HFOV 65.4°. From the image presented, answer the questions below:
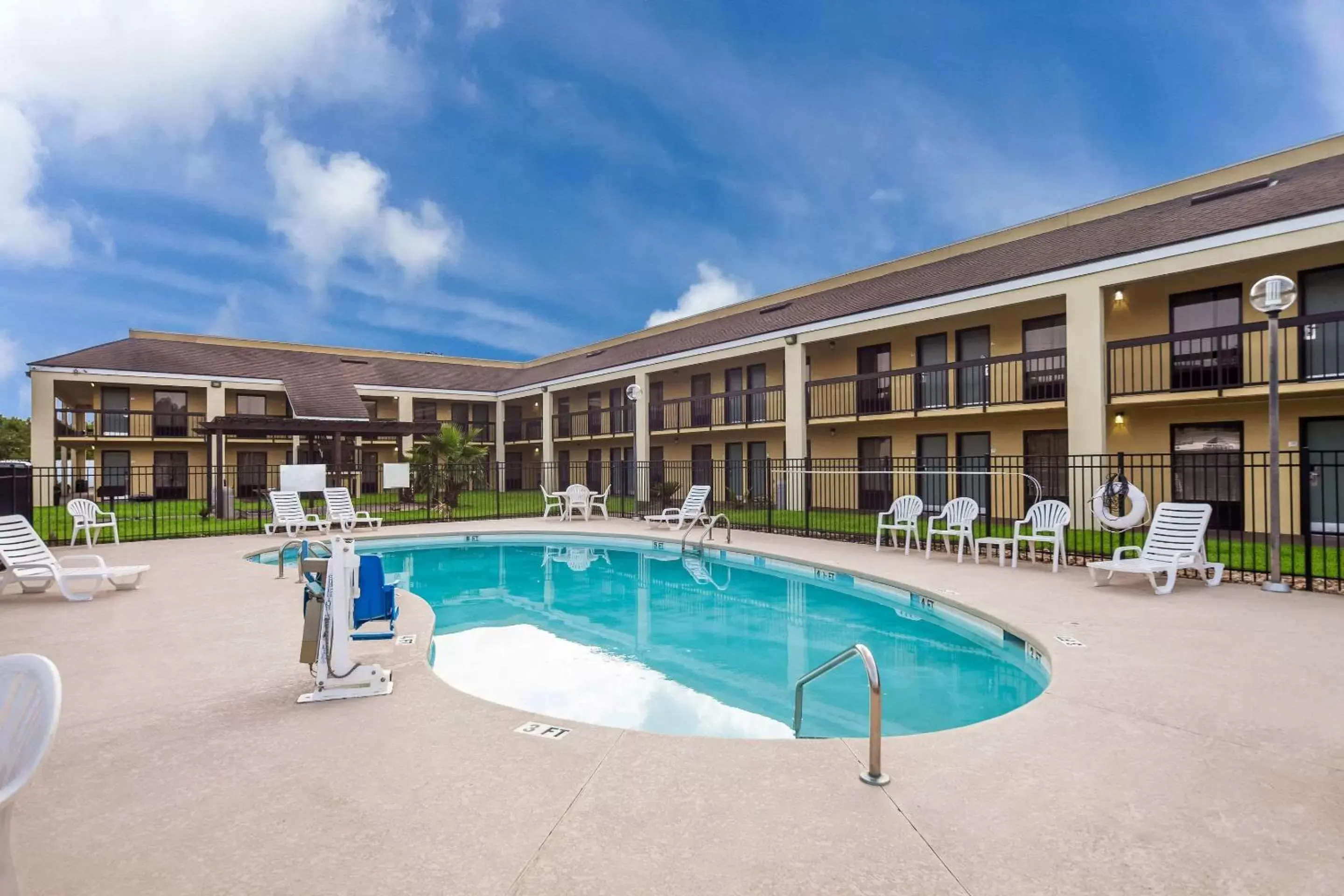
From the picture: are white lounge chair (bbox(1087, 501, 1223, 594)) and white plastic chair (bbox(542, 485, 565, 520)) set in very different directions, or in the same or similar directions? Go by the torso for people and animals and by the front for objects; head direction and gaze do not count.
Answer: very different directions

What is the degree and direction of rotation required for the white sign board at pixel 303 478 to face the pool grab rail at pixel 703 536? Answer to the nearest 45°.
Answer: approximately 45° to its left

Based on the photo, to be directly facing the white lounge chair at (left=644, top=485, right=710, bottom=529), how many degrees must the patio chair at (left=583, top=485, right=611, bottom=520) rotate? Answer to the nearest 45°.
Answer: approximately 135° to its left

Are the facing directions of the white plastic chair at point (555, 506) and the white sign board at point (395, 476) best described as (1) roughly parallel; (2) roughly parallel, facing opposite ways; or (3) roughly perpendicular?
roughly perpendicular

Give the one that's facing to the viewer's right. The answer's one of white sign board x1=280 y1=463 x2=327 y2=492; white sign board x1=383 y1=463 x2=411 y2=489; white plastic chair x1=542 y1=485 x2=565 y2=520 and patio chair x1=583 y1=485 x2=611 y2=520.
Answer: the white plastic chair

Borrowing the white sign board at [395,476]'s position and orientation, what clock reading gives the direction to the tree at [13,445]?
The tree is roughly at 5 o'clock from the white sign board.

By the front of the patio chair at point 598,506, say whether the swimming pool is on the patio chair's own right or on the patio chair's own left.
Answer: on the patio chair's own left

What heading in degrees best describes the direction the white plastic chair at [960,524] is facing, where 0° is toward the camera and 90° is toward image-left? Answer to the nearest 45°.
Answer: approximately 45°
